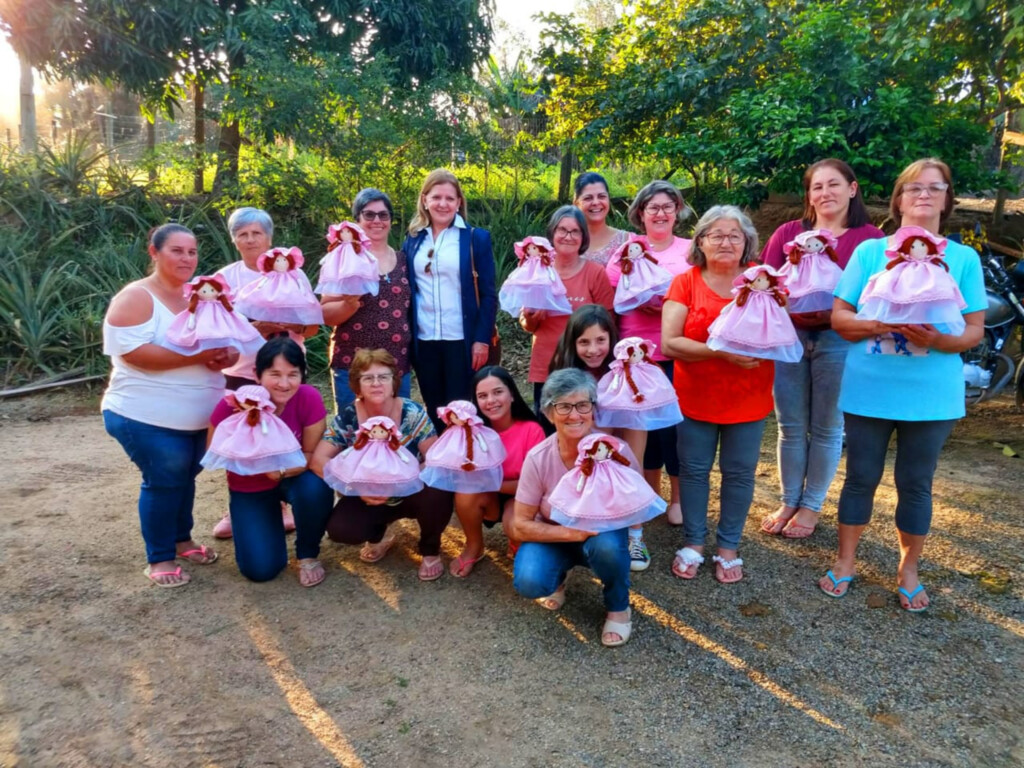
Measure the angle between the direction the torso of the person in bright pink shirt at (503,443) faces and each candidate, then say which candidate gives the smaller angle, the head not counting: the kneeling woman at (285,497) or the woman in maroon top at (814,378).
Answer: the kneeling woman

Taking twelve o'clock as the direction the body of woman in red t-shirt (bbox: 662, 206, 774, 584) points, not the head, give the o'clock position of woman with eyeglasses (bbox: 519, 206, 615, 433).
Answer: The woman with eyeglasses is roughly at 4 o'clock from the woman in red t-shirt.

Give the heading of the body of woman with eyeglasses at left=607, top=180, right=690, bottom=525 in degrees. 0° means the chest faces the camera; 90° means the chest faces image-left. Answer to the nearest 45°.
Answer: approximately 0°

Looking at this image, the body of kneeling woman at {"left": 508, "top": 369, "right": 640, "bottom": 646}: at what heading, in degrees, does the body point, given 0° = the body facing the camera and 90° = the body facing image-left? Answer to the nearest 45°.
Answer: approximately 0°

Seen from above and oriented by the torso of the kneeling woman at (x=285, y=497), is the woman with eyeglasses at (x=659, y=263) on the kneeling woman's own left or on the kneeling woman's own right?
on the kneeling woman's own left

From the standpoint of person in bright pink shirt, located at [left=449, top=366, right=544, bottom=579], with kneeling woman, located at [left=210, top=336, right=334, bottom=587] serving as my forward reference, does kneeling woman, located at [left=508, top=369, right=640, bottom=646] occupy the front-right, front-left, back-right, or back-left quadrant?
back-left
